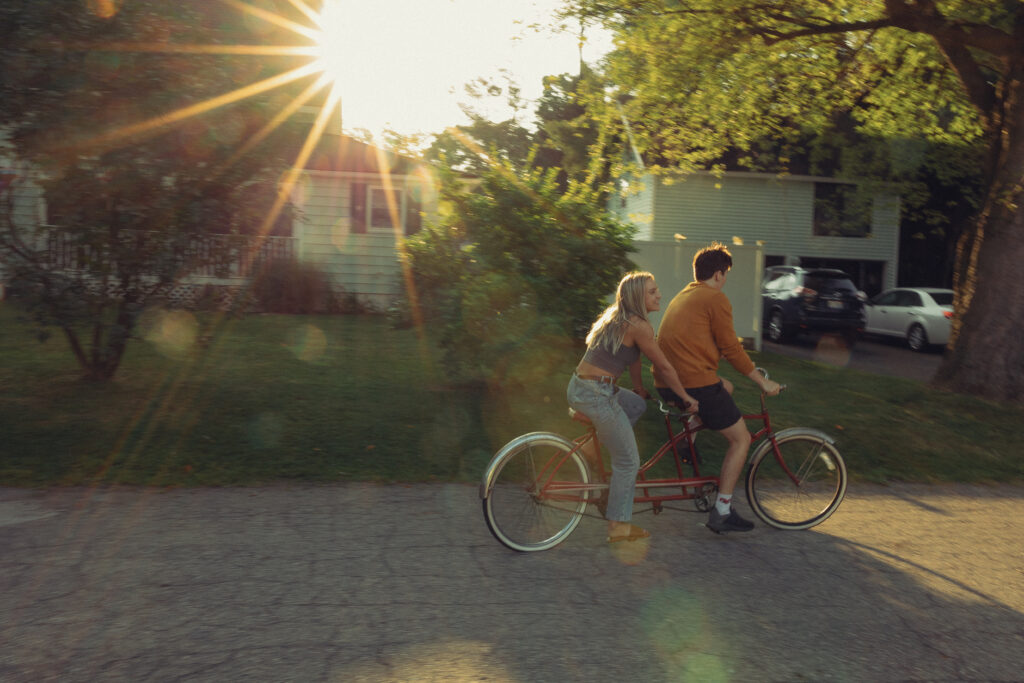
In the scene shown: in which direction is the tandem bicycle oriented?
to the viewer's right

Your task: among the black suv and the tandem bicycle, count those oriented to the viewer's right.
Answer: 1

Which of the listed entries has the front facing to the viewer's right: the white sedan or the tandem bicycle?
the tandem bicycle

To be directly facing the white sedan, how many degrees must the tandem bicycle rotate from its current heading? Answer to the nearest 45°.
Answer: approximately 90° to its left
